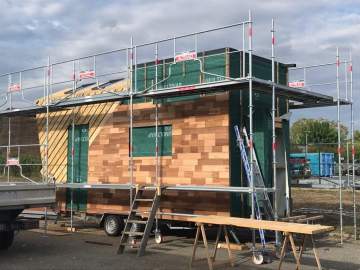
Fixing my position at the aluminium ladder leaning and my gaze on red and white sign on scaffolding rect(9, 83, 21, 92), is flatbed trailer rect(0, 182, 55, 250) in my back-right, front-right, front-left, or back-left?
front-left

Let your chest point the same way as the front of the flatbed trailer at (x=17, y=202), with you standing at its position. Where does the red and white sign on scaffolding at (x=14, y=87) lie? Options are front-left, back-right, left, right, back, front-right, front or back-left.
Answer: right

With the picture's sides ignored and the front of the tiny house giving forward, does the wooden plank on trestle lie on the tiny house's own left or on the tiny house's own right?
on the tiny house's own left

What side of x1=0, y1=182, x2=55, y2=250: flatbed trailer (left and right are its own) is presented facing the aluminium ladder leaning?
back

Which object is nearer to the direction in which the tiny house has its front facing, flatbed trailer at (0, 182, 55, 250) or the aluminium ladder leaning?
the flatbed trailer

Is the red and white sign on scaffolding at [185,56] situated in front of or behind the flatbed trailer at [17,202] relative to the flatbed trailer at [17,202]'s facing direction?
behind

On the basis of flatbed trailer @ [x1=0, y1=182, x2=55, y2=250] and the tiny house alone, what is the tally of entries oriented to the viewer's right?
0

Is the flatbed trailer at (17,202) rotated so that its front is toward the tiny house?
no

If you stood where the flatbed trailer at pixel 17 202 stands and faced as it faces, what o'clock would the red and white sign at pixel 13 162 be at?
The red and white sign is roughly at 3 o'clock from the flatbed trailer.

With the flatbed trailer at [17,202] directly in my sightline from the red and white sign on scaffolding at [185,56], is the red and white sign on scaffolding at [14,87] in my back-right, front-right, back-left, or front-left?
front-right

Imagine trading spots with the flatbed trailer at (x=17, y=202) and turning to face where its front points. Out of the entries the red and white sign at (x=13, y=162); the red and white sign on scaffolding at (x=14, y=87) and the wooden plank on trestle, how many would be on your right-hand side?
2

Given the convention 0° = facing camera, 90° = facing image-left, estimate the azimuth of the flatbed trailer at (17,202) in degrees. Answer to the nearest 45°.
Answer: approximately 90°

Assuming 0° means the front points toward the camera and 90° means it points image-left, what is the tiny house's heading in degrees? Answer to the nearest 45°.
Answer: approximately 45°

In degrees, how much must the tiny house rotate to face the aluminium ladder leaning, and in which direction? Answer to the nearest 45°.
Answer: approximately 90° to its left
